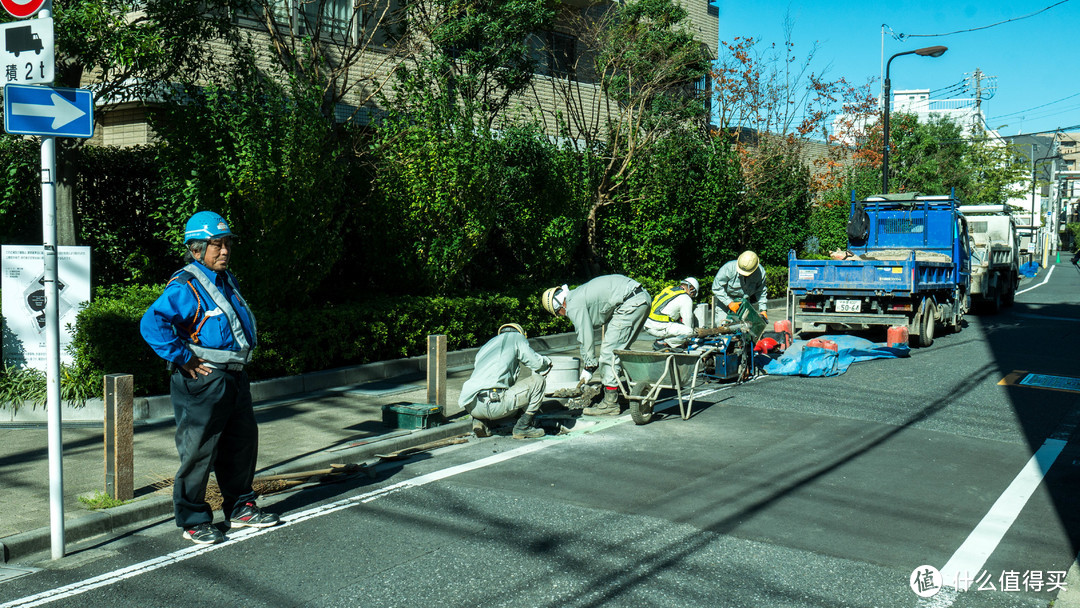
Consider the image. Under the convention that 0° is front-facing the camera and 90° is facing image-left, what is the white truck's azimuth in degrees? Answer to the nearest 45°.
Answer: approximately 180°

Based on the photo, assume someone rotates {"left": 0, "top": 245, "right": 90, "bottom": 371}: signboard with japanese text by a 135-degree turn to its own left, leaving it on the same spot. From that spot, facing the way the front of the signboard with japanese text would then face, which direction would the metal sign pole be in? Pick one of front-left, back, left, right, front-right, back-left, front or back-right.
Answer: back-right

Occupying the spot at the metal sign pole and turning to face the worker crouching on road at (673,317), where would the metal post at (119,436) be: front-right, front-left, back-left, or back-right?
front-left

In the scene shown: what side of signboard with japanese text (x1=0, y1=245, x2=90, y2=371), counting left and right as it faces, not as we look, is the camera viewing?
front

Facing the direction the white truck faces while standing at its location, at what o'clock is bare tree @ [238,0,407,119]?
The bare tree is roughly at 7 o'clock from the white truck.

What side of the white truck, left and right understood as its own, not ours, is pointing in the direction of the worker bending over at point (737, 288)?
back

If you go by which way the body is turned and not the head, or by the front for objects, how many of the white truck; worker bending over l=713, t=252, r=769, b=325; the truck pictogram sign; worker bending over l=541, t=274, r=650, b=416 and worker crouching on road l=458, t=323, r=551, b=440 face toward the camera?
2

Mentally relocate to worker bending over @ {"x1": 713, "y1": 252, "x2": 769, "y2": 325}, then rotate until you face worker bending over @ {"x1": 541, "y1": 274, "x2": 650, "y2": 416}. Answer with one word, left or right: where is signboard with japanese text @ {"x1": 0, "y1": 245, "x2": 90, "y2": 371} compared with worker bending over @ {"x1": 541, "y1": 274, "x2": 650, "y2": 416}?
right

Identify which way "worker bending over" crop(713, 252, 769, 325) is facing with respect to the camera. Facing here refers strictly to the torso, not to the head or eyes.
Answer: toward the camera

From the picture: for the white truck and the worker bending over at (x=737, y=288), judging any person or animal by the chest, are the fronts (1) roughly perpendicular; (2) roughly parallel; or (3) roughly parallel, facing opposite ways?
roughly parallel, facing opposite ways

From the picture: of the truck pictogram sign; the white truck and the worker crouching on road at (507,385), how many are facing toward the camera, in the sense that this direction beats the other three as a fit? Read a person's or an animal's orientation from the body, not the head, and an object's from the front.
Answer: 1

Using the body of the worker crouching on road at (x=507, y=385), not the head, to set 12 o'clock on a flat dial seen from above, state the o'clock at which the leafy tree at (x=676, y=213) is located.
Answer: The leafy tree is roughly at 11 o'clock from the worker crouching on road.

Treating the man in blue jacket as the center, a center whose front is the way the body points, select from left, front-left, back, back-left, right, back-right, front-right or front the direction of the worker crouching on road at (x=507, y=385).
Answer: left

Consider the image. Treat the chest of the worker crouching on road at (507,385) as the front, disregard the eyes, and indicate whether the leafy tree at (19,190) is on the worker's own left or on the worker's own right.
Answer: on the worker's own left

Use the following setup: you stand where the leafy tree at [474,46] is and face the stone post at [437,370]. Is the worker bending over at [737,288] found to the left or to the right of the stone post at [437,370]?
left

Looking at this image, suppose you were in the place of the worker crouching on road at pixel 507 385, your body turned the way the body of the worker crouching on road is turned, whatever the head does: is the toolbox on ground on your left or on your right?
on your left
